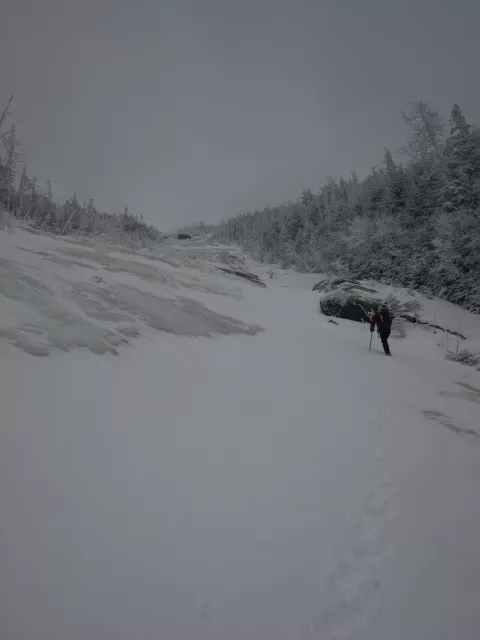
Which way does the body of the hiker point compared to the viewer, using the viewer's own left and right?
facing away from the viewer and to the left of the viewer

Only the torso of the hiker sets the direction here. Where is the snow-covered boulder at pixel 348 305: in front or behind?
in front
